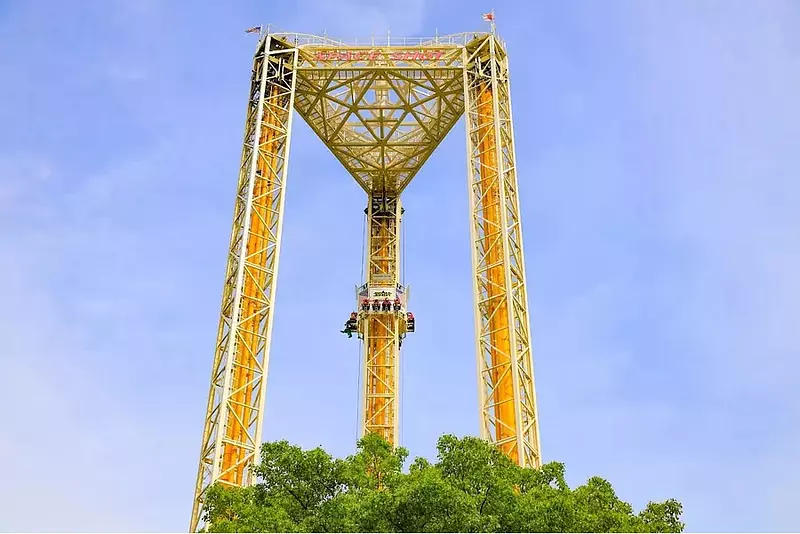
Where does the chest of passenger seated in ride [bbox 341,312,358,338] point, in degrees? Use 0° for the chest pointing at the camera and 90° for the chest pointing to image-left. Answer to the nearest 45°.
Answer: approximately 90°

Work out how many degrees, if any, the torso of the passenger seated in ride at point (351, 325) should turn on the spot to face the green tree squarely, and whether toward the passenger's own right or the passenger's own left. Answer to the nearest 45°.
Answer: approximately 90° to the passenger's own left
